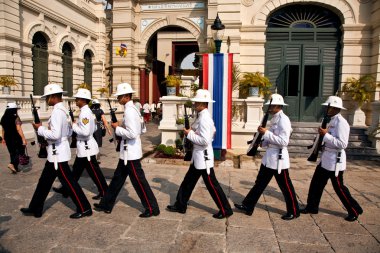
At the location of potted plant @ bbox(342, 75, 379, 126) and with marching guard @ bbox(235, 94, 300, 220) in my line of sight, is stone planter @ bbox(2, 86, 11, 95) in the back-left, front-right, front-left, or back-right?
front-right

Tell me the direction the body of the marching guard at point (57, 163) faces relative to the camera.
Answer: to the viewer's left

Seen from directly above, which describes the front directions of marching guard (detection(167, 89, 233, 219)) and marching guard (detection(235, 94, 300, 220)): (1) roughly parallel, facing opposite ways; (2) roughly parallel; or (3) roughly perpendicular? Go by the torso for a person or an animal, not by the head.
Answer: roughly parallel

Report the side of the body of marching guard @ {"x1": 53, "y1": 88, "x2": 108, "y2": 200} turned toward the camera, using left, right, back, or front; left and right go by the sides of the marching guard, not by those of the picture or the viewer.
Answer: left

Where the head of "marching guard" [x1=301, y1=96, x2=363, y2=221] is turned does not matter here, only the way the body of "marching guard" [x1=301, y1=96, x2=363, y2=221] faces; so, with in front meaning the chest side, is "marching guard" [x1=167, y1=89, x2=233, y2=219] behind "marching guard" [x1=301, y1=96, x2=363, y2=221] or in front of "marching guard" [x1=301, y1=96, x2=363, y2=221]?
in front

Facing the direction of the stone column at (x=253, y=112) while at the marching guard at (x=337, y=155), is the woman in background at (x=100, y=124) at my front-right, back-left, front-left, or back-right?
front-left

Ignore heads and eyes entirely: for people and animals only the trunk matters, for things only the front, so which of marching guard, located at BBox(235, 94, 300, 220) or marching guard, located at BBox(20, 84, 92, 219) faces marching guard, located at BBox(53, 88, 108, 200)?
marching guard, located at BBox(235, 94, 300, 220)

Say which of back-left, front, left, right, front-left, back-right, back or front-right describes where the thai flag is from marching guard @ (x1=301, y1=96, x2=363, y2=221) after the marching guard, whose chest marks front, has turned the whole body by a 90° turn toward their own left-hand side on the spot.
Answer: back-right

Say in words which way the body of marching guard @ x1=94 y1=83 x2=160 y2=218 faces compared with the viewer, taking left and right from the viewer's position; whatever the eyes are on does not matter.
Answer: facing to the left of the viewer

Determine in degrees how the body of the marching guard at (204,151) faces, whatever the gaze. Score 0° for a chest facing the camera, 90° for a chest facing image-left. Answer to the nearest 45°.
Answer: approximately 90°
